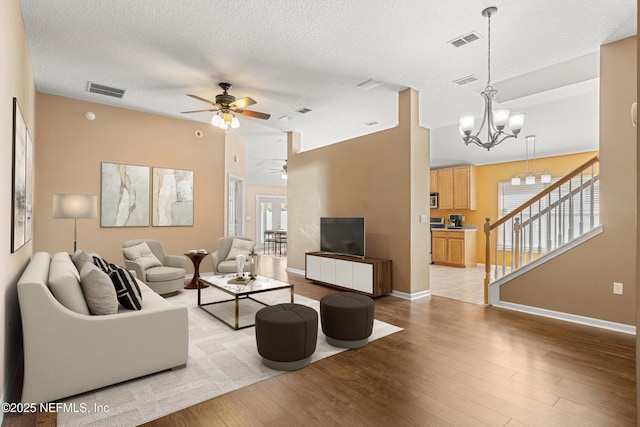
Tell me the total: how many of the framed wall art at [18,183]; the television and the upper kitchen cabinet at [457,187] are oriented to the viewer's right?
1

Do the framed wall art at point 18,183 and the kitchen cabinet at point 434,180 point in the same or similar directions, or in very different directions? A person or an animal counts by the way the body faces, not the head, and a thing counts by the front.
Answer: very different directions

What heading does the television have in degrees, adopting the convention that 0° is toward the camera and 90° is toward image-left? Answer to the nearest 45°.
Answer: approximately 45°

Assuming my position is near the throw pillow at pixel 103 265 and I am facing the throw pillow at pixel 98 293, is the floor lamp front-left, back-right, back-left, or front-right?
back-right

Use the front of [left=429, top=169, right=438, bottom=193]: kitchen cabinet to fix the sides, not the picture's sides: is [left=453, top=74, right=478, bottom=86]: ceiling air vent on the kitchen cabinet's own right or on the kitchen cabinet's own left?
on the kitchen cabinet's own left

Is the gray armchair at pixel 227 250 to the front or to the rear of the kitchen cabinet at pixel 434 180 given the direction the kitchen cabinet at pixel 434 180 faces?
to the front

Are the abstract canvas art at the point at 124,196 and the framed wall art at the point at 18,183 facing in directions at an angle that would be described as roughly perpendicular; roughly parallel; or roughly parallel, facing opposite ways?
roughly perpendicular

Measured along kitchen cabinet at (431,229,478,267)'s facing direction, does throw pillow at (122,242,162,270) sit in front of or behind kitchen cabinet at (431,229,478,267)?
in front

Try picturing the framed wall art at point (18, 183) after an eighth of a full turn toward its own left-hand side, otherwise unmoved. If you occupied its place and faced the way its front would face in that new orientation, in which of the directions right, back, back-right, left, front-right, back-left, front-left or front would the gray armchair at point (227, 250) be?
front

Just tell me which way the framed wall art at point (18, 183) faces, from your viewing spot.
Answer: facing to the right of the viewer

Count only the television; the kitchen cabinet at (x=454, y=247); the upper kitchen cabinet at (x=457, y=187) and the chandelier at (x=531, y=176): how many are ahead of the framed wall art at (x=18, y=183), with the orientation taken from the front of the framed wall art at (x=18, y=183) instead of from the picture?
4

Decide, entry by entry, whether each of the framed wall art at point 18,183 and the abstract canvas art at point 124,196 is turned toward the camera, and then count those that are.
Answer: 1

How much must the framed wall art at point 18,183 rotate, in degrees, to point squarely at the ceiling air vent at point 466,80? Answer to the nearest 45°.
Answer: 0° — it already faces it

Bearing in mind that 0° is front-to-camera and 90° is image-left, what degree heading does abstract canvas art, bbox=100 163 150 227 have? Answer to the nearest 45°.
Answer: approximately 0°

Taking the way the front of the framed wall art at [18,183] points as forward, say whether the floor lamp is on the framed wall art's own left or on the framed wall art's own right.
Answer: on the framed wall art's own left
